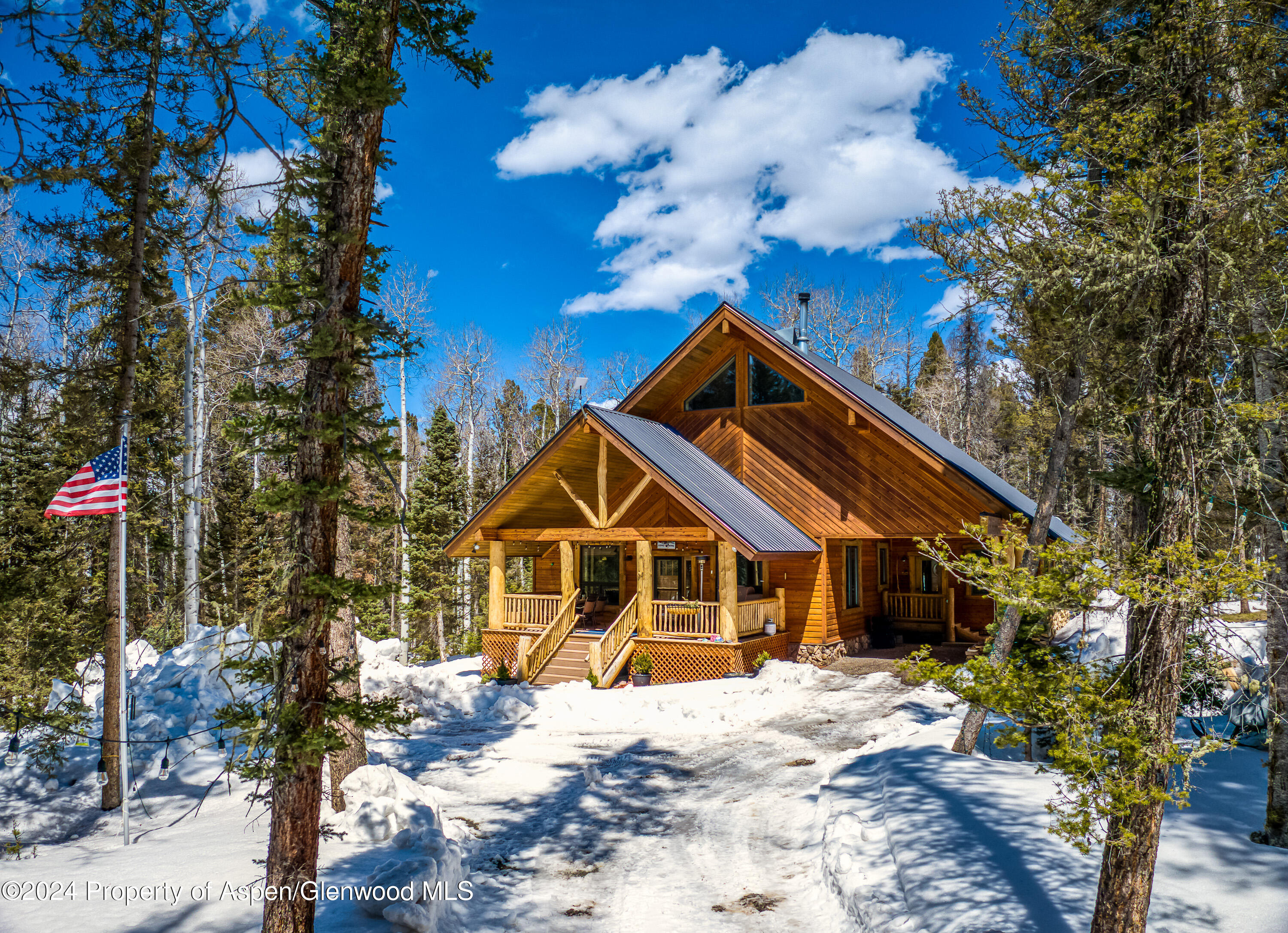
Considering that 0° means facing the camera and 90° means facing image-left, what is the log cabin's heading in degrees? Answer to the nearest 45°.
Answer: approximately 45°

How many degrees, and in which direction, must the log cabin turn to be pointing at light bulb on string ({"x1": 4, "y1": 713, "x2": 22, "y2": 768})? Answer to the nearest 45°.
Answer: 0° — it already faces it

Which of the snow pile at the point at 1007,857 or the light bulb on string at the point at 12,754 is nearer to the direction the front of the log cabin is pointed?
the light bulb on string

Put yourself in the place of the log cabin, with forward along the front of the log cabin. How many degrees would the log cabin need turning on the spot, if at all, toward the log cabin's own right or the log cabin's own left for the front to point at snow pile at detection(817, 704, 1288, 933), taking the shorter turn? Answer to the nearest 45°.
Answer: approximately 45° to the log cabin's own left

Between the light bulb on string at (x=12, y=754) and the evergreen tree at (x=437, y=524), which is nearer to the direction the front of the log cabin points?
the light bulb on string

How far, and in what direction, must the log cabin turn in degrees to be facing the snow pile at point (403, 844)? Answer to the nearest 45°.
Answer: approximately 45° to its left
